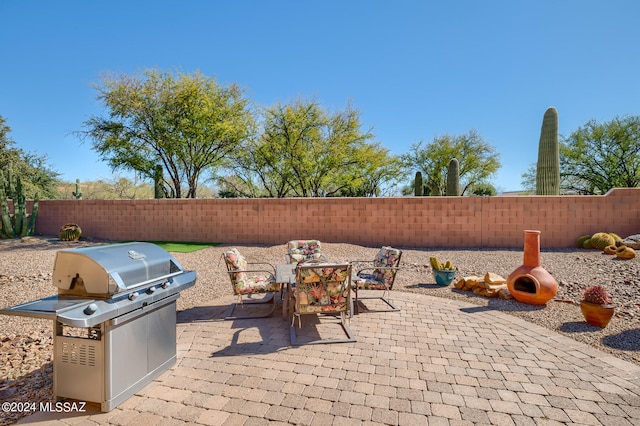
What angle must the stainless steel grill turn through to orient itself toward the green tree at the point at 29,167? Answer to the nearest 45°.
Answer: approximately 135° to its left

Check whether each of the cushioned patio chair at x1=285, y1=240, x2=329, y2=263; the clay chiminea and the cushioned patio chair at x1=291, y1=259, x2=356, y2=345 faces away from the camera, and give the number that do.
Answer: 1

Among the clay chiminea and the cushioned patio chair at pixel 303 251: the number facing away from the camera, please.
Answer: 0

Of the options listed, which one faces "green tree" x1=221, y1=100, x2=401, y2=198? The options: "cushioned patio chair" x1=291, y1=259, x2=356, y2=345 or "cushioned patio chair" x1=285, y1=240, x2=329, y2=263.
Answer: "cushioned patio chair" x1=291, y1=259, x2=356, y2=345

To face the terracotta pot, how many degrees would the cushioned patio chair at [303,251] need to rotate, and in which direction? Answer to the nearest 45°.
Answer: approximately 45° to its left

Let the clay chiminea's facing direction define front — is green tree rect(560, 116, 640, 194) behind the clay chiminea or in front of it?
behind

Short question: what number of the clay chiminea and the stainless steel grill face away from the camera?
0

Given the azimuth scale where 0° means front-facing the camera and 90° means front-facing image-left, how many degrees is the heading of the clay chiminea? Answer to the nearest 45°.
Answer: approximately 45°

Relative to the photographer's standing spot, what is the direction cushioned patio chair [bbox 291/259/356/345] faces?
facing away from the viewer

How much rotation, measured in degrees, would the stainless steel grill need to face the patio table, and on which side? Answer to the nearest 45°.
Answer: approximately 90° to its left

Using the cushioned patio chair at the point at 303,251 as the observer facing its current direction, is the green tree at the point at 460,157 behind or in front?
behind

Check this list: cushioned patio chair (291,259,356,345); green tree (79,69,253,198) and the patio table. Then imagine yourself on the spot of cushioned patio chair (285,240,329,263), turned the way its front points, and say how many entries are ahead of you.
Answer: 2

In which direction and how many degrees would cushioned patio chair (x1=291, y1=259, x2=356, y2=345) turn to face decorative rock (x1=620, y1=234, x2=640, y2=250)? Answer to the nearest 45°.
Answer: approximately 45° to its right

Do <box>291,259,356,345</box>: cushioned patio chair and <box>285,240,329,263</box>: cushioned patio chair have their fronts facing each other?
yes

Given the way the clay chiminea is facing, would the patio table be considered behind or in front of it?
in front
